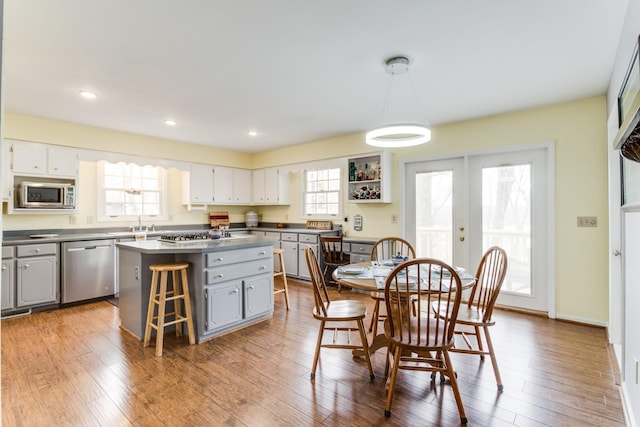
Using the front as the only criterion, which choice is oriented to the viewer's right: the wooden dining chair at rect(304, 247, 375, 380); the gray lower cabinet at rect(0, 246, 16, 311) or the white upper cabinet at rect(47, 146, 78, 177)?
the wooden dining chair

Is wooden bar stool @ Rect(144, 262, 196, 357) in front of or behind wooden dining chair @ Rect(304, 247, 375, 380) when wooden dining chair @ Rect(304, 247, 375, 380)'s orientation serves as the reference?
behind

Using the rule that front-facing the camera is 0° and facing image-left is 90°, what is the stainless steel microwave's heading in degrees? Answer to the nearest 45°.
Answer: approximately 0°

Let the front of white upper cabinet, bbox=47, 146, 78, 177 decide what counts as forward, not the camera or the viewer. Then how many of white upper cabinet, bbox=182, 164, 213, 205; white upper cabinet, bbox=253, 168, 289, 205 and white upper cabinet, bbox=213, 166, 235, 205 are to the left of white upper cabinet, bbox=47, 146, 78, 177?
3

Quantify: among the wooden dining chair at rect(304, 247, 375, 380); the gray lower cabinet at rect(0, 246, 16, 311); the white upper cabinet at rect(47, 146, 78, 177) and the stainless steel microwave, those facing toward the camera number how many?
3

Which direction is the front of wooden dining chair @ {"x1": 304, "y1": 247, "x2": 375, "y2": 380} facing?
to the viewer's right

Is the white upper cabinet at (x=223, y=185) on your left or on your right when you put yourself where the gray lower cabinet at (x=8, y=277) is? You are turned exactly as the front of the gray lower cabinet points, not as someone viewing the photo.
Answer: on your left
